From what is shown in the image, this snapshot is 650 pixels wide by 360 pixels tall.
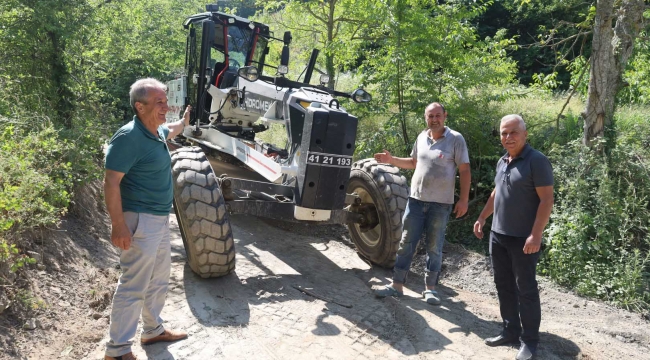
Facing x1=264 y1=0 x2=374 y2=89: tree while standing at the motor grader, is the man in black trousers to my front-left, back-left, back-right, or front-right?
back-right

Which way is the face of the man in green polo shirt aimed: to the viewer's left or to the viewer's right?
to the viewer's right

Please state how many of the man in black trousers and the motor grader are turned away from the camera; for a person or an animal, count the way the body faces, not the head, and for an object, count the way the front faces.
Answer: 0

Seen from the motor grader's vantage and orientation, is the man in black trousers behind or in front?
in front

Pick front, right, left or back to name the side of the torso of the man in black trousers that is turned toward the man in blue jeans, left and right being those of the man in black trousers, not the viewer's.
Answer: right

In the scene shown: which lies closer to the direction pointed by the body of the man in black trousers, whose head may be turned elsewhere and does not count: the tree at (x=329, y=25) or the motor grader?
the motor grader

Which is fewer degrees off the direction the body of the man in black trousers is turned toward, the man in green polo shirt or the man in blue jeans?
the man in green polo shirt

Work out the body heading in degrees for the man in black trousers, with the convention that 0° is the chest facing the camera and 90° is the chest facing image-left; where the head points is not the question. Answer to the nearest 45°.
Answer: approximately 45°

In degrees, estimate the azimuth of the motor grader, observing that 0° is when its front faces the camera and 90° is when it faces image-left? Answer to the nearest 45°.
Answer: approximately 315°

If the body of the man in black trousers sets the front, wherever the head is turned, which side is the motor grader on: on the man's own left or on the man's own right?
on the man's own right
